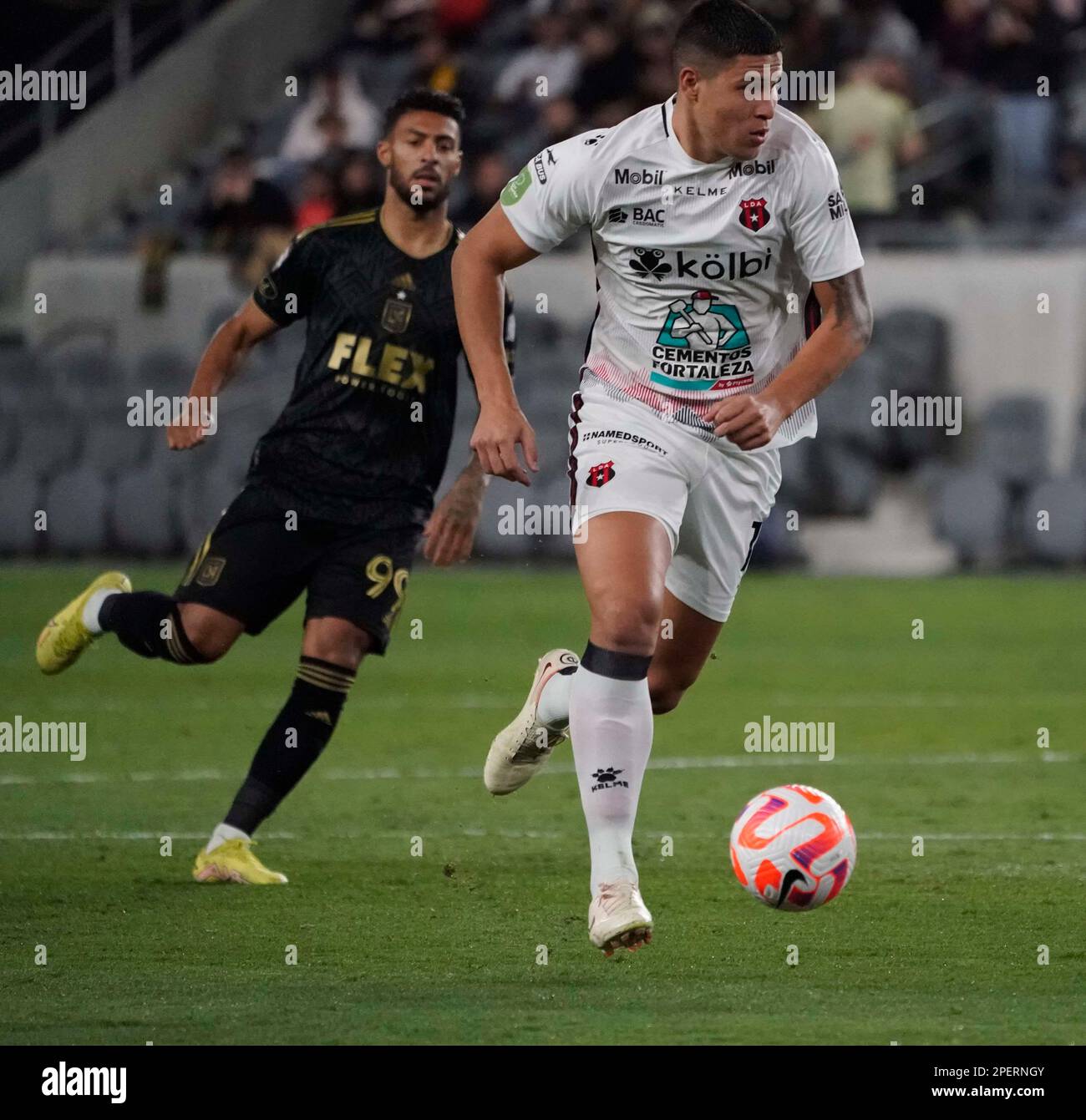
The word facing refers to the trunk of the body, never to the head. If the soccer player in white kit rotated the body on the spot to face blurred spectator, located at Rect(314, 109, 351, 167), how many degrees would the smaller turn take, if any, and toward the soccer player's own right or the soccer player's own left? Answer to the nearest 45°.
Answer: approximately 180°

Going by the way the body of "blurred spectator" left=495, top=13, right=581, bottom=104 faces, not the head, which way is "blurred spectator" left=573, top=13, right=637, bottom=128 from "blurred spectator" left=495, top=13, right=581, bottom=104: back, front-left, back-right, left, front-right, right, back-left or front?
front-left

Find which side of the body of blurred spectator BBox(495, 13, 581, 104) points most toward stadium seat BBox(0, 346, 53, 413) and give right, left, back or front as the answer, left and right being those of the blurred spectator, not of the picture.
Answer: right

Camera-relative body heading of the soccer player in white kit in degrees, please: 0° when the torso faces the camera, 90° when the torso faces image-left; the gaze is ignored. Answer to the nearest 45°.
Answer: approximately 0°

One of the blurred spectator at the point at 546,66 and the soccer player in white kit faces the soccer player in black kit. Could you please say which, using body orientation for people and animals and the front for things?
the blurred spectator

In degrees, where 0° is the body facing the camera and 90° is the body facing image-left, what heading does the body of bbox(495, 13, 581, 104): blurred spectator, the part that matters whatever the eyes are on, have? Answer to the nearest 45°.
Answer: approximately 0°

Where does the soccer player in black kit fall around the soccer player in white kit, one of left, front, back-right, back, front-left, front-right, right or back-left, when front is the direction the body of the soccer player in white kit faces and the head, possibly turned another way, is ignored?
back-right

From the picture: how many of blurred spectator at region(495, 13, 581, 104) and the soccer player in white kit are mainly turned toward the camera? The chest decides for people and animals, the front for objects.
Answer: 2

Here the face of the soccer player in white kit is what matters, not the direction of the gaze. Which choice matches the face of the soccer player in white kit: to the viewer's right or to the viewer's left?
to the viewer's right

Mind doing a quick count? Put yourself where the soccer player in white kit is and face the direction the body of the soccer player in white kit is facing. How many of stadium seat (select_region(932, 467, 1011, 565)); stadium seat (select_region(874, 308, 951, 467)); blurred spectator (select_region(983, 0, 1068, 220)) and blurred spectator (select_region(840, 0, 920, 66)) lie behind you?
4
